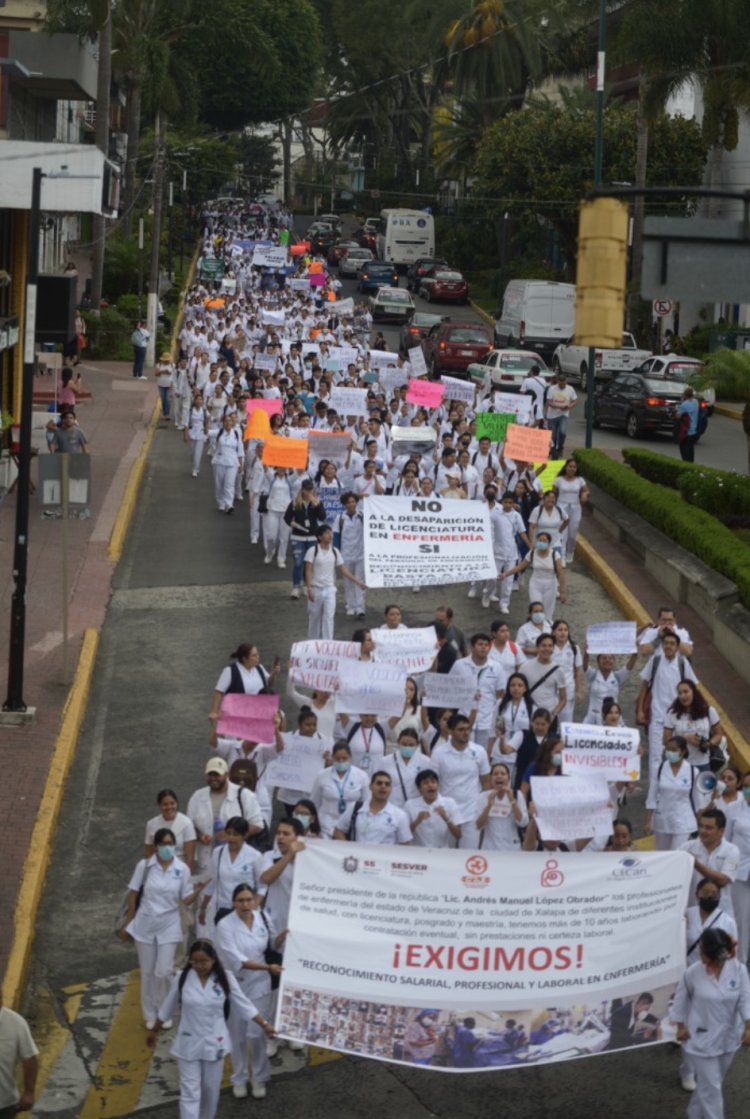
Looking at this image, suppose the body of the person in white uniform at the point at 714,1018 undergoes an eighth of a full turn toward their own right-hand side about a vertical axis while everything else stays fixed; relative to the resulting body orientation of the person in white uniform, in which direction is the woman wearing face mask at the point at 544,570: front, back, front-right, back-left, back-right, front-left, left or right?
back-right

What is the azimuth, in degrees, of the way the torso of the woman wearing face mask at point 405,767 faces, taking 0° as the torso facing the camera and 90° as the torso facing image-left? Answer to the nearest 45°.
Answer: approximately 0°

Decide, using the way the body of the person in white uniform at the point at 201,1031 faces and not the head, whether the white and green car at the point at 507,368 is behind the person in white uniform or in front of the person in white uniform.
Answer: behind

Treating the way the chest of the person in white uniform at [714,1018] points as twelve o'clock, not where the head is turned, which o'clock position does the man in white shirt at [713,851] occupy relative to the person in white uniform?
The man in white shirt is roughly at 6 o'clock from the person in white uniform.
